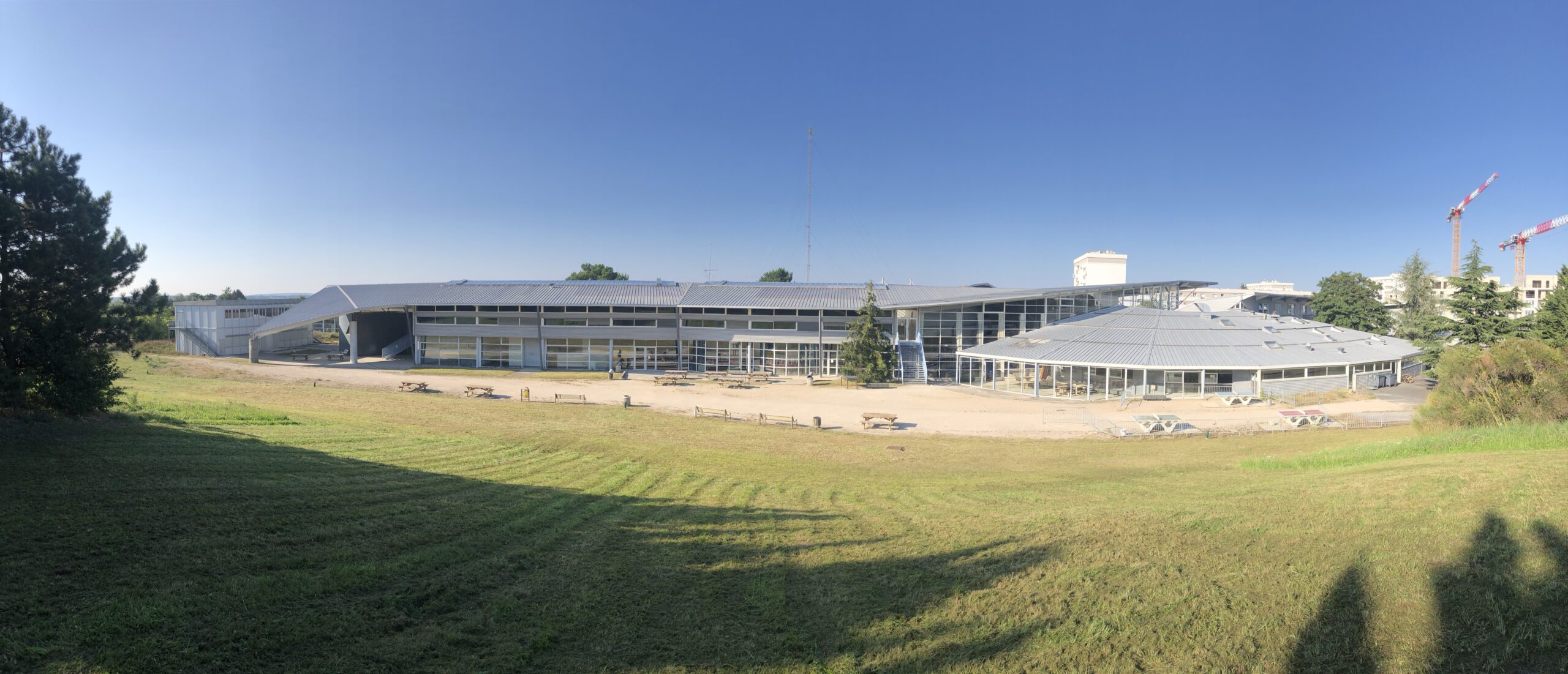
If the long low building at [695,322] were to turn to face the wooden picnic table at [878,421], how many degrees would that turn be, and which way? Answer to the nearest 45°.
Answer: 0° — it already faces it

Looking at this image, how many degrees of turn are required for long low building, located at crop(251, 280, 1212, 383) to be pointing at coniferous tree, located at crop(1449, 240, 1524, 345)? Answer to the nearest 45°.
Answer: approximately 45° to its left

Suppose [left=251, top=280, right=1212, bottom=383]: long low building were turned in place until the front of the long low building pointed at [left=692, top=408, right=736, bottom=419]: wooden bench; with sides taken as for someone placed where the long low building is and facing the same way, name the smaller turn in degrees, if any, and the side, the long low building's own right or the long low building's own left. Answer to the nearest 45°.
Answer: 0° — it already faces it

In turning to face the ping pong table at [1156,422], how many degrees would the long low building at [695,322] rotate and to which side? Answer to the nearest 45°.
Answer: approximately 45° to its left

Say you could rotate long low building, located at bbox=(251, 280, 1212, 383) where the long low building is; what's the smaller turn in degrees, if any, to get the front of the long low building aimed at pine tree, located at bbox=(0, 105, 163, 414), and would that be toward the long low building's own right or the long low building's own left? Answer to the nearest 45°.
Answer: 0° — it already faces it

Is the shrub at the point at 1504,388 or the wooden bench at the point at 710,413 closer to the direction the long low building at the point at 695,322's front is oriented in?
the wooden bench

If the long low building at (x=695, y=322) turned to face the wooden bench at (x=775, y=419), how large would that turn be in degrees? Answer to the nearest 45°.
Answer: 0° — it already faces it

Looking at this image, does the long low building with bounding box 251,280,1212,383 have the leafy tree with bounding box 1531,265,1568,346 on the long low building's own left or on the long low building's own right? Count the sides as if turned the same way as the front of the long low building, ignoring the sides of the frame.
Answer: on the long low building's own left

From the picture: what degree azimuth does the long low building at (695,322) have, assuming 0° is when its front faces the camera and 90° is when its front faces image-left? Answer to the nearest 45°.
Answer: approximately 0°
